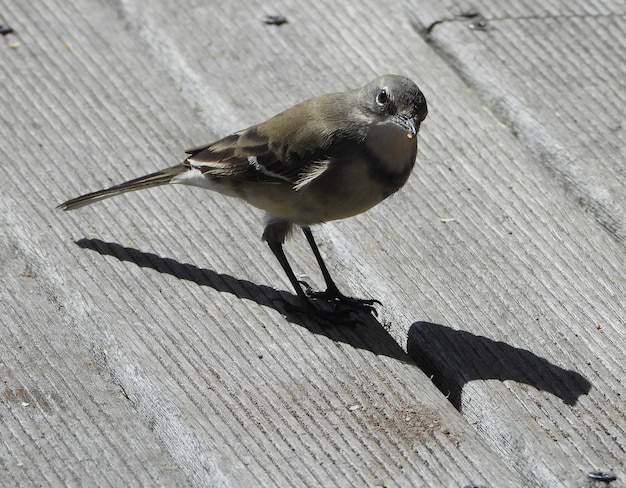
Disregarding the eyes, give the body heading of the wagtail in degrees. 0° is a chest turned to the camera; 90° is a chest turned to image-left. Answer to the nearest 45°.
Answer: approximately 270°

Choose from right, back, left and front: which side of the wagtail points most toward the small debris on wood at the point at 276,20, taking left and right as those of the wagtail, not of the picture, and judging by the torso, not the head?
left
